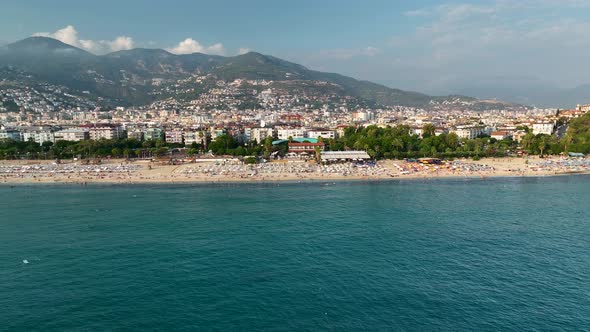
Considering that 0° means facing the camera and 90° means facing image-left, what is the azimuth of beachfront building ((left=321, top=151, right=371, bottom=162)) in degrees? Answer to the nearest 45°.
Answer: approximately 0°
